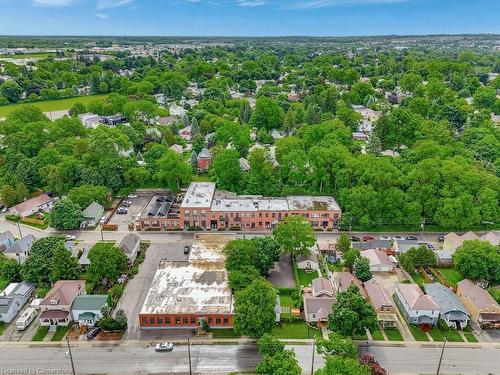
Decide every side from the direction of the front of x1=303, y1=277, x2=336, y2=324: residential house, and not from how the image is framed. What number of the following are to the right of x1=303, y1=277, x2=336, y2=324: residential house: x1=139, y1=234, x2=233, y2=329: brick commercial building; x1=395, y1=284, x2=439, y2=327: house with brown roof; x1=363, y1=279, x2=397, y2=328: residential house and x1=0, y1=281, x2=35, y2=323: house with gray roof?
2

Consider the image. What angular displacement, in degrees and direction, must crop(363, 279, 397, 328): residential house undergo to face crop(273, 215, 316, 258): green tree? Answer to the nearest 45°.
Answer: approximately 135° to its right

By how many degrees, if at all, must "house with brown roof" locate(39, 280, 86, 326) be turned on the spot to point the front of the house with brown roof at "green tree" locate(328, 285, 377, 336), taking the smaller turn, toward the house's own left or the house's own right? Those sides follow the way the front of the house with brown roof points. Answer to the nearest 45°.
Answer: approximately 45° to the house's own left

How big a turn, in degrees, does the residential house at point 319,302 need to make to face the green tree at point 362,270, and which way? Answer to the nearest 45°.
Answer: approximately 135° to its left

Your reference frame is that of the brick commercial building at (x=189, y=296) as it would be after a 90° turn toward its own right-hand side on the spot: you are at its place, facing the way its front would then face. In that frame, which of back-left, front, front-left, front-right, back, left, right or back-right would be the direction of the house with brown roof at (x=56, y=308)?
front

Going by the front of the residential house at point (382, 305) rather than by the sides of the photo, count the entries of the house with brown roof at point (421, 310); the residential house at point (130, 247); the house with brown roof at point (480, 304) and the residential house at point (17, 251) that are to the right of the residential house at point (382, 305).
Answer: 2

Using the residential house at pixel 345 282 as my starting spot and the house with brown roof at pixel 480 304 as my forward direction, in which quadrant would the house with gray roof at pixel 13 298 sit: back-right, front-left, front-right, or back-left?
back-right

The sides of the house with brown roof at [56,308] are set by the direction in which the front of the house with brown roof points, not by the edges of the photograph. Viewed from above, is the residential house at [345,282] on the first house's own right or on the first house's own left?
on the first house's own left

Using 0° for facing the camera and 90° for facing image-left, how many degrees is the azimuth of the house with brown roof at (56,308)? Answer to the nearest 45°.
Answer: approximately 0°

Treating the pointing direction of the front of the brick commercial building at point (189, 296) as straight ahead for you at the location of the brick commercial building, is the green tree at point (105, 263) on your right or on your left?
on your right

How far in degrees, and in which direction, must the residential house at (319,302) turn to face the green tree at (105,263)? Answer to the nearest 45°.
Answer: approximately 90° to its right
